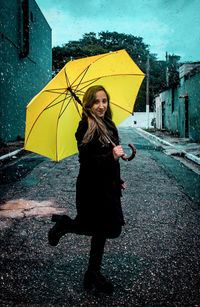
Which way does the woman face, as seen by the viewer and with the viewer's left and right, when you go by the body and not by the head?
facing the viewer and to the right of the viewer

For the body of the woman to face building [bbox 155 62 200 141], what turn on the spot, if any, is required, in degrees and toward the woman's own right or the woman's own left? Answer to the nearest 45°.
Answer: approximately 135° to the woman's own left
